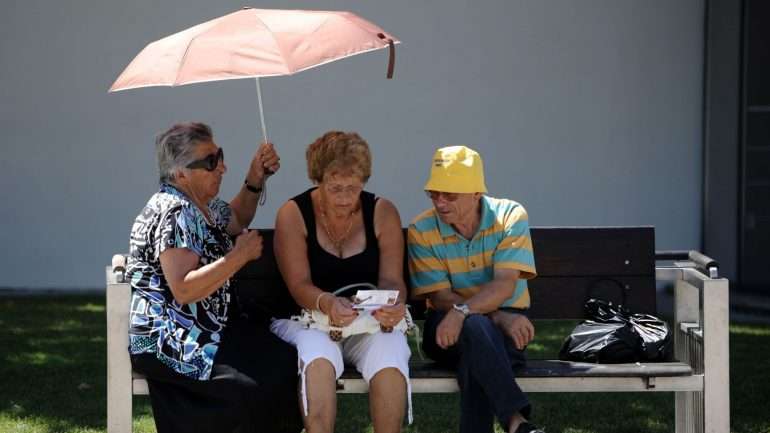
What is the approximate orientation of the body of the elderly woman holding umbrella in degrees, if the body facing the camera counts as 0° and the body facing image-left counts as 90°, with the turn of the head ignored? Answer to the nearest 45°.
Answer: approximately 270°

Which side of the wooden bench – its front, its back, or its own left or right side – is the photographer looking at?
front

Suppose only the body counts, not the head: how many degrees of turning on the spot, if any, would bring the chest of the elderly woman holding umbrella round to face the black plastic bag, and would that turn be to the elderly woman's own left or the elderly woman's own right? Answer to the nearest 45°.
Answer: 0° — they already face it

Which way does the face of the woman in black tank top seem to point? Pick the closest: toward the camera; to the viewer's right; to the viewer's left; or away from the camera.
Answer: toward the camera

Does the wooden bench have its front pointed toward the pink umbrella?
no

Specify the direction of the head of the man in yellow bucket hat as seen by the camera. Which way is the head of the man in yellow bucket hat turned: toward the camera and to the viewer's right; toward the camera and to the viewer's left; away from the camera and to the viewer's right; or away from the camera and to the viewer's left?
toward the camera and to the viewer's left

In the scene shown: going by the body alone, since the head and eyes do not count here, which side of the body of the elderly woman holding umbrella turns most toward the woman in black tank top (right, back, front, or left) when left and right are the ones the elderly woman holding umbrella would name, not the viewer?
front

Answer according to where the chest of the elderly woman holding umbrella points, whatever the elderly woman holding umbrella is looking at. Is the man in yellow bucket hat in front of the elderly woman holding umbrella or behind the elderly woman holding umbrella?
in front
